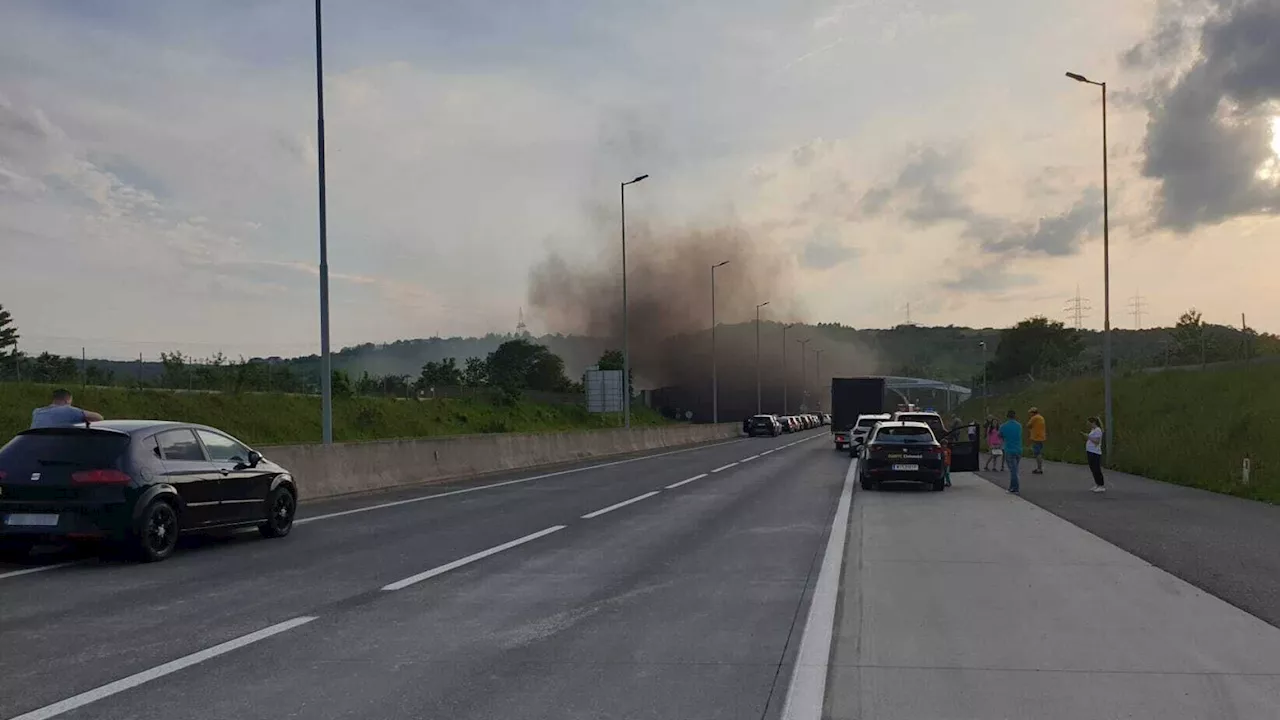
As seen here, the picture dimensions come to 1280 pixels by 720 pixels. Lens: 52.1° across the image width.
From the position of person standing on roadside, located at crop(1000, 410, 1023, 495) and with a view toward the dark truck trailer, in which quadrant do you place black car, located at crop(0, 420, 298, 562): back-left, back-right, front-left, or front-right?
back-left

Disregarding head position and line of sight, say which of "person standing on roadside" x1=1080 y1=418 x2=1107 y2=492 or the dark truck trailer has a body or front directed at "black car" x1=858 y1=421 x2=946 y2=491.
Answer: the person standing on roadside

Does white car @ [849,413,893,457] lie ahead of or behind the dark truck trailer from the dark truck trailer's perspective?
behind

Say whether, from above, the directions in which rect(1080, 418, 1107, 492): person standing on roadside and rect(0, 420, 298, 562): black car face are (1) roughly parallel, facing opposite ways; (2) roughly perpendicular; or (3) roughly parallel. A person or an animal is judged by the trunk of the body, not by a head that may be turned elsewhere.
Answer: roughly perpendicular

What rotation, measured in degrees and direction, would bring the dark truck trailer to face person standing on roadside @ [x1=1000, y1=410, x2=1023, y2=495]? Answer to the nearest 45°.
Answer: approximately 180°

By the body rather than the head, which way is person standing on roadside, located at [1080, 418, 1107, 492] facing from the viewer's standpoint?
to the viewer's left

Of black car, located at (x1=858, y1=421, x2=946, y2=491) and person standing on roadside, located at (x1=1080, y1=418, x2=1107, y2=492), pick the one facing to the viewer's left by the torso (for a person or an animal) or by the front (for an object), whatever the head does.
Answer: the person standing on roadside

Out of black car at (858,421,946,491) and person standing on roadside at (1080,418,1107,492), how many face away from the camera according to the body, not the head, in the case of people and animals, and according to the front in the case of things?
1

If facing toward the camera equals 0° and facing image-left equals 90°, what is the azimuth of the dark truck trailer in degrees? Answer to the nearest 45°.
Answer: approximately 180°

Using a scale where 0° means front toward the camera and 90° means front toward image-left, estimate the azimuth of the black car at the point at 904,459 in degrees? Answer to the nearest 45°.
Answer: approximately 180°

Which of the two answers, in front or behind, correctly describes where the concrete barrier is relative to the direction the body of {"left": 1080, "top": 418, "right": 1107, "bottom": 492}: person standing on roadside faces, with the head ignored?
in front

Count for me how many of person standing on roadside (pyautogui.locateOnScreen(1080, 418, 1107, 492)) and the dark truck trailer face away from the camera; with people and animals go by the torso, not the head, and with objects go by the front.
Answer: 1

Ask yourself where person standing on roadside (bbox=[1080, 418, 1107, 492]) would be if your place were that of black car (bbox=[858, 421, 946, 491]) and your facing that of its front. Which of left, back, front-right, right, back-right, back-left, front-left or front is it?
right
